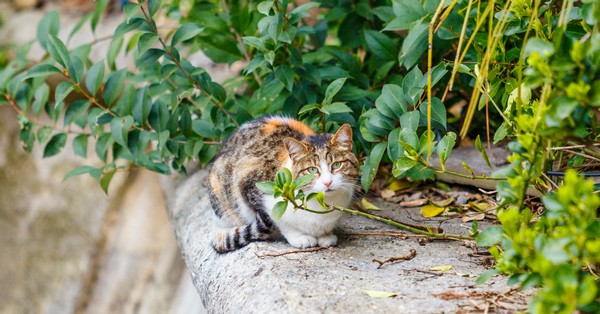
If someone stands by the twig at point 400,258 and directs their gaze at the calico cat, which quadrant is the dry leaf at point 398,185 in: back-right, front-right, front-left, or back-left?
front-right

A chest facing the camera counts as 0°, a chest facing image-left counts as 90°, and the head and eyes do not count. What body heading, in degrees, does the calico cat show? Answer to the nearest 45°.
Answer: approximately 315°

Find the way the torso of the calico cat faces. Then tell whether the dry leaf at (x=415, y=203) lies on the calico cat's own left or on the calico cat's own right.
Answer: on the calico cat's own left

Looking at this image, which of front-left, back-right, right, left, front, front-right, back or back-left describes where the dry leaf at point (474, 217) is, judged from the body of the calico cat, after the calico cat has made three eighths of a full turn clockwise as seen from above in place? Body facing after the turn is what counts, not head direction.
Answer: back

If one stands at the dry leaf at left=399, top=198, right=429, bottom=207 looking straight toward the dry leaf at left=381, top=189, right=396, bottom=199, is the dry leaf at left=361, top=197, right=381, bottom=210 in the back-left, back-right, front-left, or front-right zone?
front-left

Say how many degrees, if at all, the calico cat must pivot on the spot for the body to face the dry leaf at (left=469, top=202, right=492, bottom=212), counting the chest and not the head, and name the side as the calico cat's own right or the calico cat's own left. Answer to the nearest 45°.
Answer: approximately 45° to the calico cat's own left

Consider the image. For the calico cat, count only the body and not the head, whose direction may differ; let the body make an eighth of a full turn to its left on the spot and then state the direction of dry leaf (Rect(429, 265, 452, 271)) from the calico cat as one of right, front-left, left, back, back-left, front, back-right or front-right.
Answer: front-right

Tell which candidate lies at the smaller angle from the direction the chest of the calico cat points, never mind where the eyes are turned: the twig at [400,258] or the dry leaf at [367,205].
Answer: the twig

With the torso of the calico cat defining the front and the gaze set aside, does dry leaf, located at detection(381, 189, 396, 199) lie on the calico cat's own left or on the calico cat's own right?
on the calico cat's own left

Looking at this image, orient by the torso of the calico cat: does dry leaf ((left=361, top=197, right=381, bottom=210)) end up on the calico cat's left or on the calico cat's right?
on the calico cat's left

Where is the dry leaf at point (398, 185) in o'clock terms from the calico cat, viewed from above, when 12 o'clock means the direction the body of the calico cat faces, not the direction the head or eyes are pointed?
The dry leaf is roughly at 9 o'clock from the calico cat.

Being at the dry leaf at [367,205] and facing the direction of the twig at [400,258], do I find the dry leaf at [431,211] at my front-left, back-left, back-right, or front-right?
front-left
